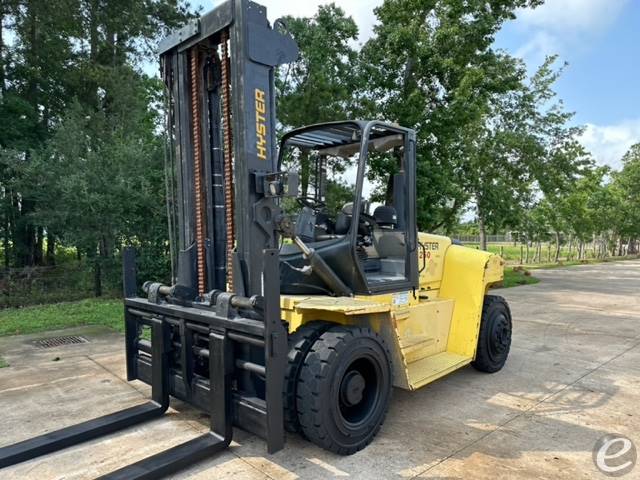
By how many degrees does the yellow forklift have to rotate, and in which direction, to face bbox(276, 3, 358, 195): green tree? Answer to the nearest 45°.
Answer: approximately 135° to its right

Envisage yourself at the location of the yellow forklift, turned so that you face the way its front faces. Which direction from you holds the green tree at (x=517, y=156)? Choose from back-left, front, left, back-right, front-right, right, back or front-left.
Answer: back

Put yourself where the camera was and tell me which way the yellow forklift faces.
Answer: facing the viewer and to the left of the viewer

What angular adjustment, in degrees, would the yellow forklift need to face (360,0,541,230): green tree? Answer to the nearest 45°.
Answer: approximately 180°
